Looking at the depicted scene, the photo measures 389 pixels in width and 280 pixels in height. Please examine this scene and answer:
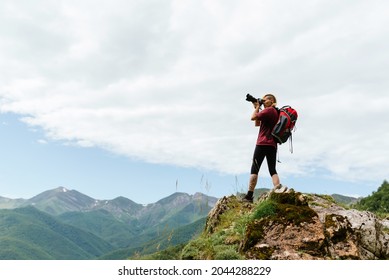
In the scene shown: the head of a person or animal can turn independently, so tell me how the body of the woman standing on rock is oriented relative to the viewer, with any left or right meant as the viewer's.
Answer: facing to the left of the viewer
